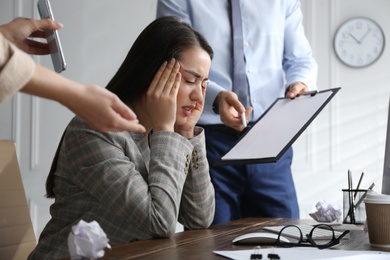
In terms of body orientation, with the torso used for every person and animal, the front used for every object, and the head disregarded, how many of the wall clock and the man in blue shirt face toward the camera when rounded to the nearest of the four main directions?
2

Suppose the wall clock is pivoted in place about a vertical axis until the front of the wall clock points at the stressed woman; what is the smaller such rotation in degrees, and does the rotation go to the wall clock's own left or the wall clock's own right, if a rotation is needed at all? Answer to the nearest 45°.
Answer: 0° — it already faces them

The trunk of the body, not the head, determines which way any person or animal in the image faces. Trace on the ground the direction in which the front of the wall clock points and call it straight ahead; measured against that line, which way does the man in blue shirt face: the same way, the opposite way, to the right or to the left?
the same way

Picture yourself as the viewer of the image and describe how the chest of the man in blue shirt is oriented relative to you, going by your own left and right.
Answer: facing the viewer

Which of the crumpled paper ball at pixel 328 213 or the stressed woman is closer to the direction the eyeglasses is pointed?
the stressed woman

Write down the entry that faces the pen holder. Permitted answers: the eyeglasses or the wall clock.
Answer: the wall clock

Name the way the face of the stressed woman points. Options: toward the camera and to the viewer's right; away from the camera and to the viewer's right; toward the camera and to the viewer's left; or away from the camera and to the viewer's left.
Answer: toward the camera and to the viewer's right

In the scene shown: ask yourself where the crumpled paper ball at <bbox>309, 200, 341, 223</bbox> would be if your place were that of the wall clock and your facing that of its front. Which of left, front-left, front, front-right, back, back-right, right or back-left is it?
front

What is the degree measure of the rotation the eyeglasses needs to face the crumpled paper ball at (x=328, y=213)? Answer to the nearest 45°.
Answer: approximately 135° to its right

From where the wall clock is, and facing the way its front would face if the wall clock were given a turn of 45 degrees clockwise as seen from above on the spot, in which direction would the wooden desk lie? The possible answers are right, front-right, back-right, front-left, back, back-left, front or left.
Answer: front-left

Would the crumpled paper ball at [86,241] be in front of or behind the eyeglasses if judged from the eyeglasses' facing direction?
in front

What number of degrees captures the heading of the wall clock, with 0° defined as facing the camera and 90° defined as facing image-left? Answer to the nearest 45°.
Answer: approximately 0°

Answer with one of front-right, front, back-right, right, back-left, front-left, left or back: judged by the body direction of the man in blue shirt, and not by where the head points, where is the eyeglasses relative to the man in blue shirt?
front
